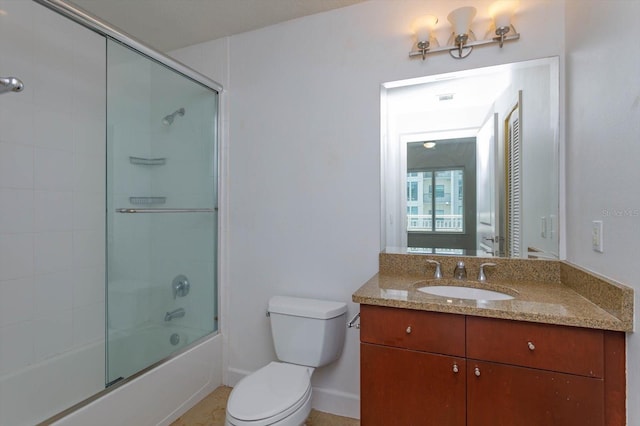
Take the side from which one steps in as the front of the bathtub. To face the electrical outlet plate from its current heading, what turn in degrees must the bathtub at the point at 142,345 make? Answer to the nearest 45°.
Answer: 0° — it already faces it

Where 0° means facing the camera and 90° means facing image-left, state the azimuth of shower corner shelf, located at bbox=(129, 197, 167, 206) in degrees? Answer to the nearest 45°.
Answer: approximately 0°

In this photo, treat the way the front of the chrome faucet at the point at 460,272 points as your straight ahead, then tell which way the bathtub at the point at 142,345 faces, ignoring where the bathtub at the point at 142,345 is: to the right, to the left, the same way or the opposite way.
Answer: to the left

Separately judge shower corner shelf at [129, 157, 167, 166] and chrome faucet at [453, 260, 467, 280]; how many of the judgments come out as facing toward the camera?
2

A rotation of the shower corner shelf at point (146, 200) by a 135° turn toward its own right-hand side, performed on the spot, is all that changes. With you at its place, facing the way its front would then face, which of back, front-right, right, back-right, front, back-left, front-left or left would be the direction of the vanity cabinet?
back

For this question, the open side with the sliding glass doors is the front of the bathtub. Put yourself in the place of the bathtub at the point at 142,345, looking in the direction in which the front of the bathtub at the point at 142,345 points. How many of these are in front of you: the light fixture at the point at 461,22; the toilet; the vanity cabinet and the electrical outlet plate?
4

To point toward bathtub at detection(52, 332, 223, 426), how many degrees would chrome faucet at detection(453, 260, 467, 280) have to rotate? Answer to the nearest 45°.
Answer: approximately 90° to its right

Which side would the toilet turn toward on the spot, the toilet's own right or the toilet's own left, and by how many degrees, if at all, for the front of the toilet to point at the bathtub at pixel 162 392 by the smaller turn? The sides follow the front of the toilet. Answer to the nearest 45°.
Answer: approximately 45° to the toilet's own right

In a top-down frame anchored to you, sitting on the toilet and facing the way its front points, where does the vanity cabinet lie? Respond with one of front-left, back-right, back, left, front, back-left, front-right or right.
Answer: left

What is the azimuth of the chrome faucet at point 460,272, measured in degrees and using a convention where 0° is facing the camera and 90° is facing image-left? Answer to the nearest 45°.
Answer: approximately 0°

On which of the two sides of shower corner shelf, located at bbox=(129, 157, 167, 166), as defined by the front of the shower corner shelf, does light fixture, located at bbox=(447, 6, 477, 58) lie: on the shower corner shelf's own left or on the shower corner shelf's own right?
on the shower corner shelf's own left

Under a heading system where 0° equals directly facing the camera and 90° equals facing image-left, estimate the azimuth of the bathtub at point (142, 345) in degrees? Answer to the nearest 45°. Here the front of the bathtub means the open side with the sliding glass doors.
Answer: approximately 315°

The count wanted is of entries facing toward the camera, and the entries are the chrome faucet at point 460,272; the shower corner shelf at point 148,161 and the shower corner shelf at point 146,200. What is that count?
3
